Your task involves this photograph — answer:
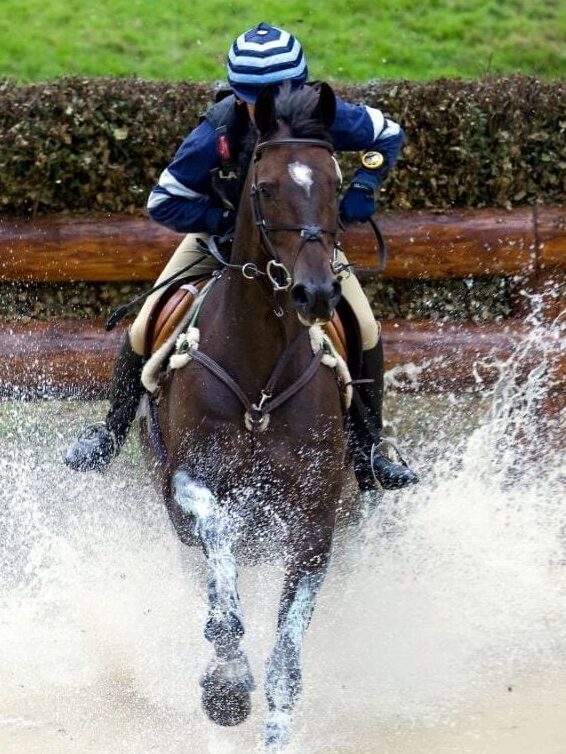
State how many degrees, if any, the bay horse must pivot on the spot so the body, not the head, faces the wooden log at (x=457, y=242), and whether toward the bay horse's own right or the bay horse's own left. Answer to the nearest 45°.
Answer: approximately 180°

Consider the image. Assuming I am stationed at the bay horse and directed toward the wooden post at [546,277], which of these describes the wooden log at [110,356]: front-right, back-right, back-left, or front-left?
front-left

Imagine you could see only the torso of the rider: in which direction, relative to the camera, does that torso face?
toward the camera

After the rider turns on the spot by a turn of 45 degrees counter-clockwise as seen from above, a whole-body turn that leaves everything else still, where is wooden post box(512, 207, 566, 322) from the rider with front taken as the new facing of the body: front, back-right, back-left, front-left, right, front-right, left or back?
left

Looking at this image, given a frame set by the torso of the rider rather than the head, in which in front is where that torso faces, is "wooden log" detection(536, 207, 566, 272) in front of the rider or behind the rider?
behind

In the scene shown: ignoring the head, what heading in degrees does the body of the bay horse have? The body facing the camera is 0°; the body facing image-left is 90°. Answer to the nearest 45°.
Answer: approximately 0°

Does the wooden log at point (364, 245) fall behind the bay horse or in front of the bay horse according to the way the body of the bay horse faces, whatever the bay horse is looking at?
behind

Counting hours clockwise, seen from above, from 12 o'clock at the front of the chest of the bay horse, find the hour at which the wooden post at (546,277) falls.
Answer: The wooden post is roughly at 7 o'clock from the bay horse.

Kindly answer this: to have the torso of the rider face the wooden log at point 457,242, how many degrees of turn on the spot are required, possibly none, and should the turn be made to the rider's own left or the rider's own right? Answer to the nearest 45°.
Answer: approximately 135° to the rider's own left

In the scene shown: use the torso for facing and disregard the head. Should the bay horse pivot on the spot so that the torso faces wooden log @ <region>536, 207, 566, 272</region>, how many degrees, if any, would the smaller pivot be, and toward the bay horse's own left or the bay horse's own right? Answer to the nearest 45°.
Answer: approximately 135° to the bay horse's own left

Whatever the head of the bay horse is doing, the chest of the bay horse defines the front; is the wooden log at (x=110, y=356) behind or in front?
behind
